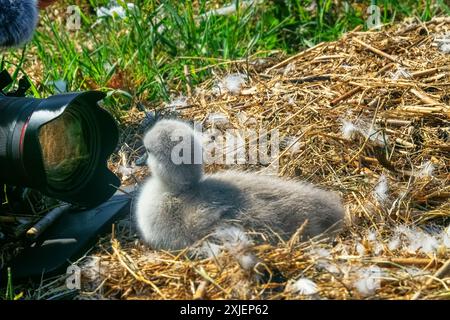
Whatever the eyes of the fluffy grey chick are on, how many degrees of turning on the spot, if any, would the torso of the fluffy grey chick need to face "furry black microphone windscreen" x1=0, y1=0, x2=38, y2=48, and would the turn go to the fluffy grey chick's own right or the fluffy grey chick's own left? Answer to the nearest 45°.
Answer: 0° — it already faces it

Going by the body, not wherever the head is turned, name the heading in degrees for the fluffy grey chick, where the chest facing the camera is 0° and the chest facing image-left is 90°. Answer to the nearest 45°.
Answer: approximately 90°
